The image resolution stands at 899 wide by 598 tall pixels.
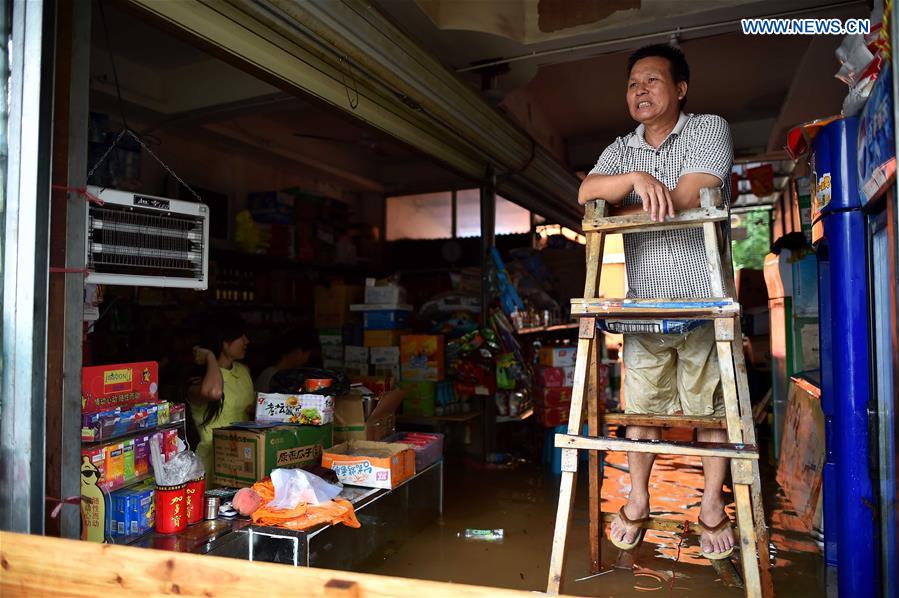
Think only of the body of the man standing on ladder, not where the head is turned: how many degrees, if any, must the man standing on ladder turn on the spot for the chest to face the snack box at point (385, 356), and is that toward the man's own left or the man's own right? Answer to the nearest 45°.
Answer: approximately 135° to the man's own right

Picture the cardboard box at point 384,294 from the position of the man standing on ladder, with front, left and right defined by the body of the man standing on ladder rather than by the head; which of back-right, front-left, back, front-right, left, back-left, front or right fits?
back-right

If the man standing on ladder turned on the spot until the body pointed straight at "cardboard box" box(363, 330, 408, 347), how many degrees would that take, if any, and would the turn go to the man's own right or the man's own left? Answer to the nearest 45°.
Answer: approximately 135° to the man's own right

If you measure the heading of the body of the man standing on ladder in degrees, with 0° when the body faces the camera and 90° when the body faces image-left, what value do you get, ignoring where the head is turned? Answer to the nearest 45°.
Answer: approximately 0°

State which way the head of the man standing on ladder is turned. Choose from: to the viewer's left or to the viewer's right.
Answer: to the viewer's left

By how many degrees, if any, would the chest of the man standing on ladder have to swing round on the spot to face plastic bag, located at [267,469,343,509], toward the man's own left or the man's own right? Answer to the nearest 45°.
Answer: approximately 90° to the man's own right

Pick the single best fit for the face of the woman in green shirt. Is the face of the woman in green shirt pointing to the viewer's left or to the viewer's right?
to the viewer's right

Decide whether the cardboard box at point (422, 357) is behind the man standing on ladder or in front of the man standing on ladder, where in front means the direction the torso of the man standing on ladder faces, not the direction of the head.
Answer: behind

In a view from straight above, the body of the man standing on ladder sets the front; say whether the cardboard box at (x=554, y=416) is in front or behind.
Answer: behind

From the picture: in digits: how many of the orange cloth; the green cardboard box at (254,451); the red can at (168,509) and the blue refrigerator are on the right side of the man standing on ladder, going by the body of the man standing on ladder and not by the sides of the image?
3

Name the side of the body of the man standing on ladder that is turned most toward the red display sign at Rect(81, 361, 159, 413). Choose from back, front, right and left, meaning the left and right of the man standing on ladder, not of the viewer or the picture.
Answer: right
